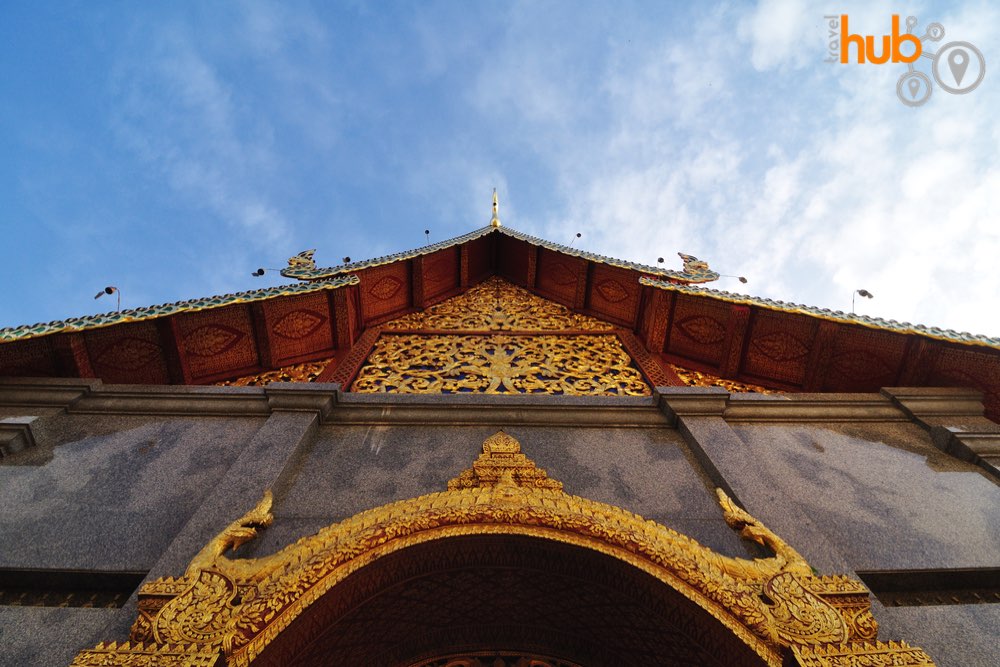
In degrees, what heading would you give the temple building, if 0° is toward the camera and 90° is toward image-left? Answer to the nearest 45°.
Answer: approximately 0°
